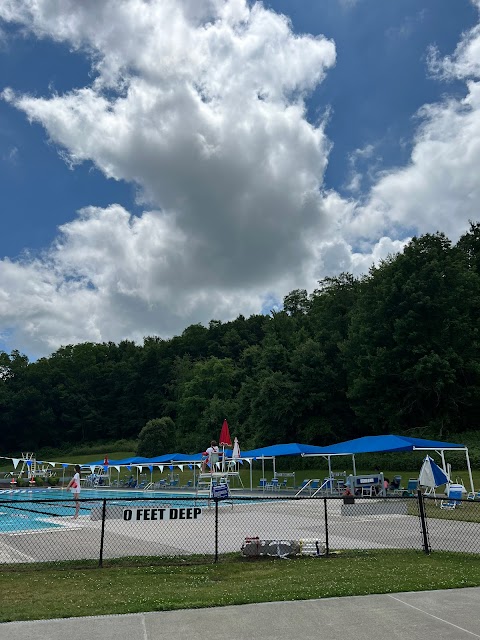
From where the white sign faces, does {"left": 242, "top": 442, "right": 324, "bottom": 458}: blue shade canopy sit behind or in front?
behind

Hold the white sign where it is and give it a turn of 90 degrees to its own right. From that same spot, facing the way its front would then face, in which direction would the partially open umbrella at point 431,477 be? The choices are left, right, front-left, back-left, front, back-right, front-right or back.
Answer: back-right

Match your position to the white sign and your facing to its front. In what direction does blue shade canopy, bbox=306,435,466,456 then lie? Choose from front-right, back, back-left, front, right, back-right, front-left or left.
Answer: back-left

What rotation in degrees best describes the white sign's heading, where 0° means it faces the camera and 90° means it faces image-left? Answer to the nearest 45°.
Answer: approximately 0°
